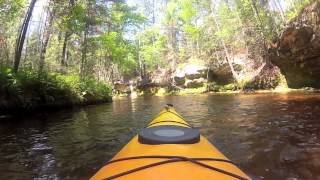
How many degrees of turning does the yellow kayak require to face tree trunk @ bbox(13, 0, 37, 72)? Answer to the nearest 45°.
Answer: approximately 45° to its left

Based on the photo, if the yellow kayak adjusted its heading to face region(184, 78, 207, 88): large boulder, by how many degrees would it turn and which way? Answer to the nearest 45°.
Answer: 0° — it already faces it

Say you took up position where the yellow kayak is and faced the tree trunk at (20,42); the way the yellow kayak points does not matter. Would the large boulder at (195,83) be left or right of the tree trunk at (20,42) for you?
right

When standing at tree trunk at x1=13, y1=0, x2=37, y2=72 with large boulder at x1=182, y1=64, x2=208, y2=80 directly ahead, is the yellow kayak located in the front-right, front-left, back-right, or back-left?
back-right

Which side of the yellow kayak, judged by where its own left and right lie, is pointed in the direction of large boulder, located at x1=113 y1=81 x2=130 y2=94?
front

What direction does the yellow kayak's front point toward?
away from the camera

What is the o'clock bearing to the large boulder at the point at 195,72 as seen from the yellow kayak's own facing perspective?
The large boulder is roughly at 12 o'clock from the yellow kayak.
